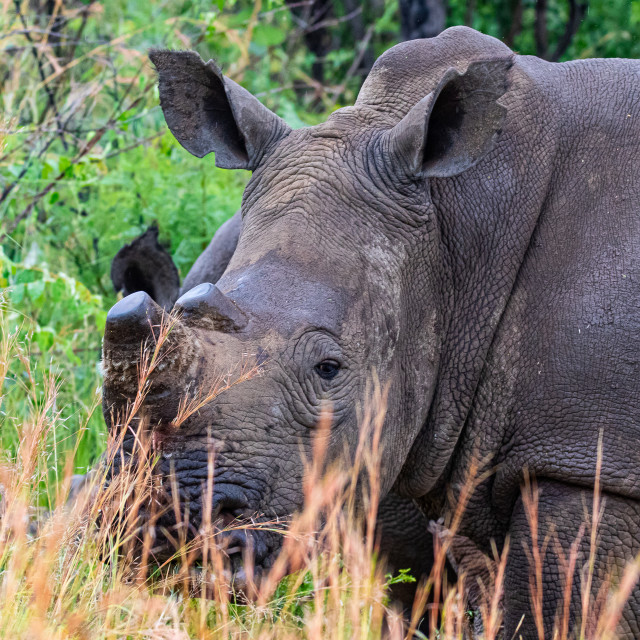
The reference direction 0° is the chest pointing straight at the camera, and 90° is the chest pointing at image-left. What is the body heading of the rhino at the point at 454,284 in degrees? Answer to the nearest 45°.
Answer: approximately 45°

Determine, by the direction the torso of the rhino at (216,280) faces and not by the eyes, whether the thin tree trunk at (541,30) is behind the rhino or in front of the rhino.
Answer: behind

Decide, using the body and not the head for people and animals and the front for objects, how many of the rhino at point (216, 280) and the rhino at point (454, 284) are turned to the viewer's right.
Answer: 0
